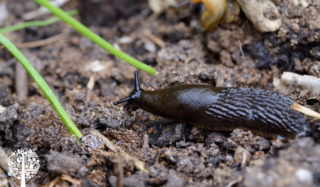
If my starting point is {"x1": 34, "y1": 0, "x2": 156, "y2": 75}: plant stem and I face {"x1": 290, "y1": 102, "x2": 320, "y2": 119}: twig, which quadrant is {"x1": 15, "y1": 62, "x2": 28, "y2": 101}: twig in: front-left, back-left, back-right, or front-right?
back-right

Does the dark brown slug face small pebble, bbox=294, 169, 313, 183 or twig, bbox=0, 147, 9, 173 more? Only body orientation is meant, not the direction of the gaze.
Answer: the twig

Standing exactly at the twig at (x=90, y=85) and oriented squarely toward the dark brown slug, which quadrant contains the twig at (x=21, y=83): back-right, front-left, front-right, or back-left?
back-right

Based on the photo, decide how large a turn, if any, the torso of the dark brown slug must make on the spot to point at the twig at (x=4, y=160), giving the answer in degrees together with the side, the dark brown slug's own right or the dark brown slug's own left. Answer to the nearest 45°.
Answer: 0° — it already faces it

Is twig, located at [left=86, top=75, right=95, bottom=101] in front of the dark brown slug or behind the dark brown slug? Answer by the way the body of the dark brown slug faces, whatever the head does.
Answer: in front

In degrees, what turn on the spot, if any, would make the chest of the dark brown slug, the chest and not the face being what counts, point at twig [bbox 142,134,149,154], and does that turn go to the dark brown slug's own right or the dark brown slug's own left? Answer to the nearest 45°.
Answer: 0° — it already faces it

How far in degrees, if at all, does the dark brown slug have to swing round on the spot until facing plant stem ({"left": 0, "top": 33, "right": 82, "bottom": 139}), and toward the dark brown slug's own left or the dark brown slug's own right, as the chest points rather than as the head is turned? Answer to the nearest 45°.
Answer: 0° — it already faces it

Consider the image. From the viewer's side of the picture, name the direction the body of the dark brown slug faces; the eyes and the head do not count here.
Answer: to the viewer's left
